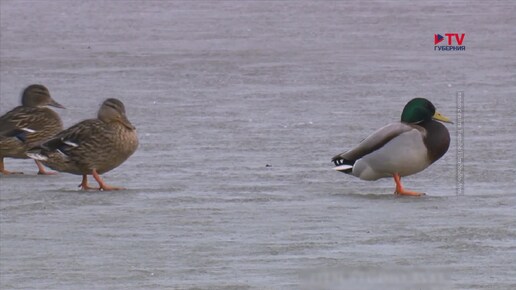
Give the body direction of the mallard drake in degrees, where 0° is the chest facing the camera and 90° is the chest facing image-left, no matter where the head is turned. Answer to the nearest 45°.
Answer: approximately 270°

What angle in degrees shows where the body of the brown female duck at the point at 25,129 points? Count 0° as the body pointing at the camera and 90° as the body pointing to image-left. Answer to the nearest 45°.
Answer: approximately 270°

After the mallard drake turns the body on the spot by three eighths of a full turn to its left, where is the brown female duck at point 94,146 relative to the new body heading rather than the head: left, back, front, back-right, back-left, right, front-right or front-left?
front-left
